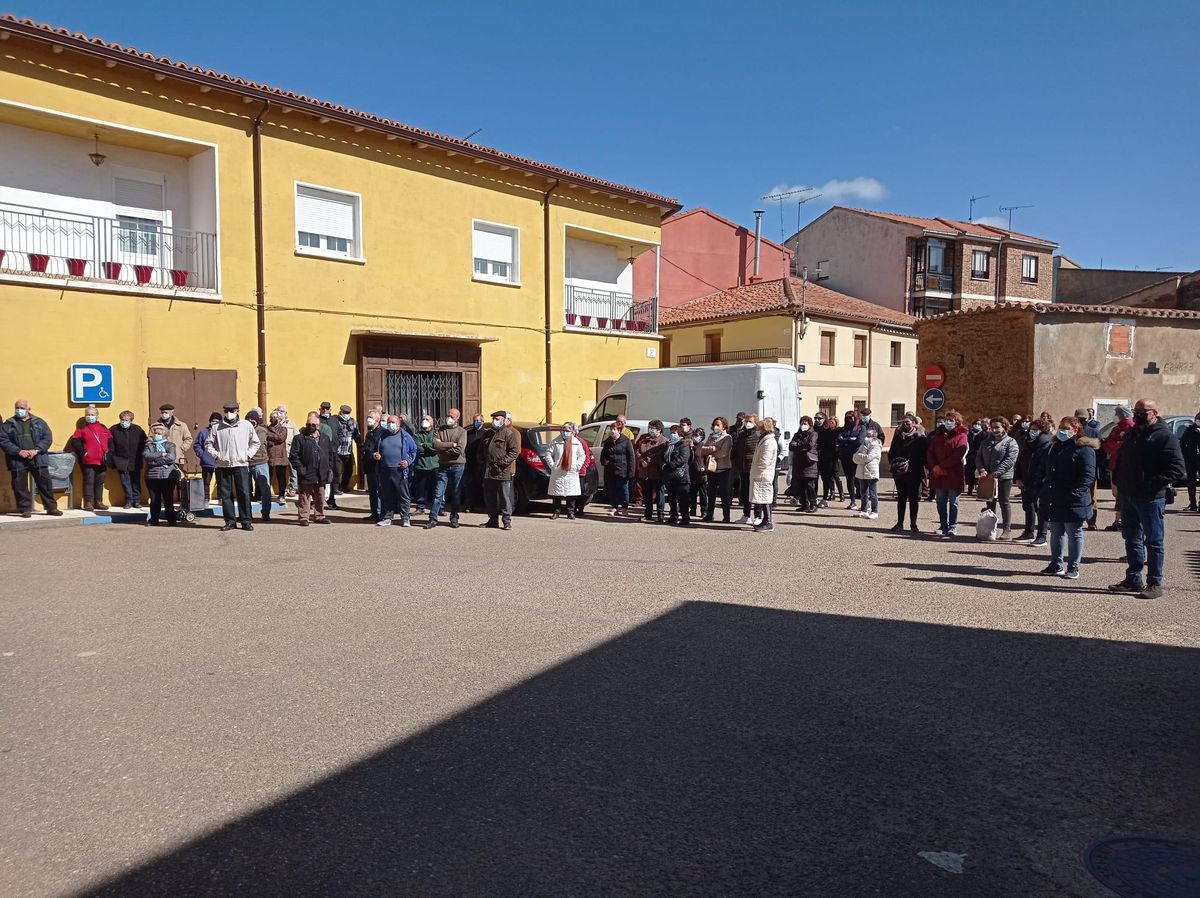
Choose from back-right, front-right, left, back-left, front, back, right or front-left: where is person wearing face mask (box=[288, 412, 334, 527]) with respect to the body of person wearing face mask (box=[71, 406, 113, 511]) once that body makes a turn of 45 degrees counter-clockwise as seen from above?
front

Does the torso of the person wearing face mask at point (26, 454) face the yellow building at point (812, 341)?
no

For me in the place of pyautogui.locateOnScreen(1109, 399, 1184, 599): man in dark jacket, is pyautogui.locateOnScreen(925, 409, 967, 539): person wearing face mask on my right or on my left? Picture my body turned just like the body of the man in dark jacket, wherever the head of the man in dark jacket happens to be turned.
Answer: on my right

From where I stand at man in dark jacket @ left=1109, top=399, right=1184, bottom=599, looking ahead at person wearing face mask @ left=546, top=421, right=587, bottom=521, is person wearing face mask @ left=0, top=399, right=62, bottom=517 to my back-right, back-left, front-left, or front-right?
front-left

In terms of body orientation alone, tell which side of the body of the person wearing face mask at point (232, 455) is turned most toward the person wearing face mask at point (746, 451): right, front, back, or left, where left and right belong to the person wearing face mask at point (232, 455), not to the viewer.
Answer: left

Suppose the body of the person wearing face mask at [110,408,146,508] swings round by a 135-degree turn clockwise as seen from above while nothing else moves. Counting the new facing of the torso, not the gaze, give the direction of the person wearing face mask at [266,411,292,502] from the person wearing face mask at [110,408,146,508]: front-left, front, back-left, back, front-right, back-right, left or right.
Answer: back

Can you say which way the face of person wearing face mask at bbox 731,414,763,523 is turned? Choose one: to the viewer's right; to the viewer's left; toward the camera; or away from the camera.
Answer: toward the camera

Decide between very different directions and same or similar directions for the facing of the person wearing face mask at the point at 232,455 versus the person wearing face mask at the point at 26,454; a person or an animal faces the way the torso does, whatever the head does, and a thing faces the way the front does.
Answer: same or similar directions

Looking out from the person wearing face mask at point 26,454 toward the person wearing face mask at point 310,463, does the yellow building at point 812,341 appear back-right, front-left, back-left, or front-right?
front-left

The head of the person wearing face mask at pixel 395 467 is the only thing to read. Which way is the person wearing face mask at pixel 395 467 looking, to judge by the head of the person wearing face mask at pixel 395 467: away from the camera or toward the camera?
toward the camera

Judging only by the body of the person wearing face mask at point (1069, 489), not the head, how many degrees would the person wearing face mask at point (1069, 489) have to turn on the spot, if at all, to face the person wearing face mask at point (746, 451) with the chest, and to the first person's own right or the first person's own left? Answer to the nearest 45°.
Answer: approximately 90° to the first person's own right

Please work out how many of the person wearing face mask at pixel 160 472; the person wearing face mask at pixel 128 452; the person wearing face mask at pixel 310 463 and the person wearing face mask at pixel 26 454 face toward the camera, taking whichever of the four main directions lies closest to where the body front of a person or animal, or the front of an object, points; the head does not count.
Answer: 4

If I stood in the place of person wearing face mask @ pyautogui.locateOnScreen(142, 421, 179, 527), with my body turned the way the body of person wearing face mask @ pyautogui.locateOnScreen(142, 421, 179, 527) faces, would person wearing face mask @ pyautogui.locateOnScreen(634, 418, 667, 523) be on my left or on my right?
on my left

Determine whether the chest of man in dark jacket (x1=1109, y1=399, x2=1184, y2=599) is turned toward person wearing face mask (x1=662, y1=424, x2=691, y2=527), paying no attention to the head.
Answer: no

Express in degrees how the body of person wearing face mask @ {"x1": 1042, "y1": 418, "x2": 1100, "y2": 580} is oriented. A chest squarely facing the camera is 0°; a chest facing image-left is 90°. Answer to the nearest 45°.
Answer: approximately 45°

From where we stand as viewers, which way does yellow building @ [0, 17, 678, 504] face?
facing the viewer and to the right of the viewer

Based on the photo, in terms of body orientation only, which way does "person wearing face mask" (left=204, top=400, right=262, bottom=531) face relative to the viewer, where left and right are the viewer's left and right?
facing the viewer

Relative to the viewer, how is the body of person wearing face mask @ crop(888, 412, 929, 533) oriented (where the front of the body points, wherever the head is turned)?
toward the camera

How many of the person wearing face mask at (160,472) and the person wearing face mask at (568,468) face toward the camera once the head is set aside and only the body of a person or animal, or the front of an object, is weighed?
2

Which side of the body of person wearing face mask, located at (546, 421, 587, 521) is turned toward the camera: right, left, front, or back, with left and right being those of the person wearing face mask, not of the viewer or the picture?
front
